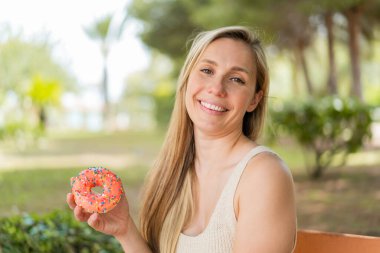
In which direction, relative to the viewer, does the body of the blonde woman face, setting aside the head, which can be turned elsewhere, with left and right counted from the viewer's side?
facing the viewer and to the left of the viewer

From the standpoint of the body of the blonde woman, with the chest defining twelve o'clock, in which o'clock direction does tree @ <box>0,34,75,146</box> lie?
The tree is roughly at 4 o'clock from the blonde woman.

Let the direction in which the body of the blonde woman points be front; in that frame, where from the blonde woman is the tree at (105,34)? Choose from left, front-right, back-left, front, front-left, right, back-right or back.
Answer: back-right

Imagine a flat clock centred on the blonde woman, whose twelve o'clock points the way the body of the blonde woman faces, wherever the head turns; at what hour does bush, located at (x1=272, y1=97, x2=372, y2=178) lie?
The bush is roughly at 5 o'clock from the blonde woman.

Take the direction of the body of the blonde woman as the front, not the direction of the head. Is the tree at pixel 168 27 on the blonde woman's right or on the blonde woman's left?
on the blonde woman's right

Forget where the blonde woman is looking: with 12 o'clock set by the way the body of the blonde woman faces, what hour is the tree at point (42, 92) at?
The tree is roughly at 4 o'clock from the blonde woman.
